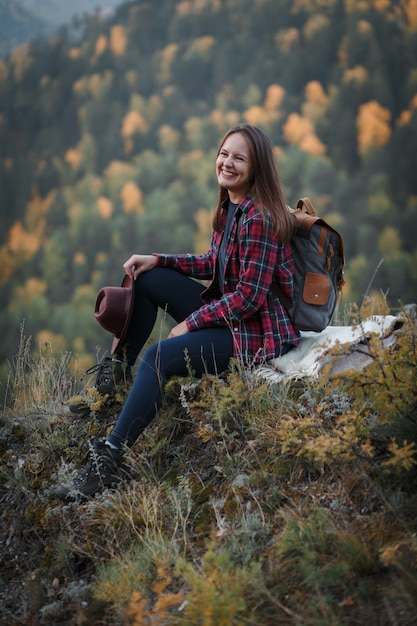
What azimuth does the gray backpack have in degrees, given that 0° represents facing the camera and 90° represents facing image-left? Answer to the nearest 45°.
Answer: approximately 270°
